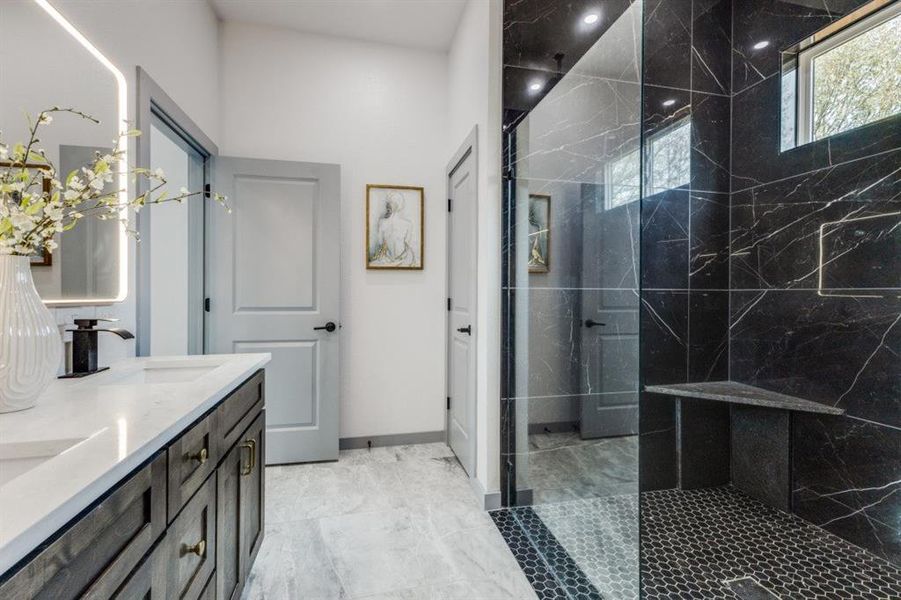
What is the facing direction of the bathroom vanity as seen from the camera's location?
facing the viewer and to the right of the viewer

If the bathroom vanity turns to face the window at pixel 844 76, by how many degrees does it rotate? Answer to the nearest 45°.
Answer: approximately 45° to its left

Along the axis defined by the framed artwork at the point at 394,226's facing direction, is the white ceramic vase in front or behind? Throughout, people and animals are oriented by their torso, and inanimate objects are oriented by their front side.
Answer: in front

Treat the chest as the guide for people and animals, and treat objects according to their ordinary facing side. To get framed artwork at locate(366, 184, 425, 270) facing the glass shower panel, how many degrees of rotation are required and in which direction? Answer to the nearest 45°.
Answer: approximately 45° to its left

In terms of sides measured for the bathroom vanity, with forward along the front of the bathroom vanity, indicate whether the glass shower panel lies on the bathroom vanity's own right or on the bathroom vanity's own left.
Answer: on the bathroom vanity's own left

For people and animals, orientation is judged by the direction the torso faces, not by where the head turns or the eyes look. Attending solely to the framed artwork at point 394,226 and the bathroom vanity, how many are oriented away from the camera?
0

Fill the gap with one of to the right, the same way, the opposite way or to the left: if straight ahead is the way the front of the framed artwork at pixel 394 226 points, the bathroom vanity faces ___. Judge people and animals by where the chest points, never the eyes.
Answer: to the left

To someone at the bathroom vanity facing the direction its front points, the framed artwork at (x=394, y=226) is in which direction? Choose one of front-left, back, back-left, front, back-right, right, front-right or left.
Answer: left

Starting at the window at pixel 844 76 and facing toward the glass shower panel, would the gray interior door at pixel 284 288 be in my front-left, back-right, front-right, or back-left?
front-right

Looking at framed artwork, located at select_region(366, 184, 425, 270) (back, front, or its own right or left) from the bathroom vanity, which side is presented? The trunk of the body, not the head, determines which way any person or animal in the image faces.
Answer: front

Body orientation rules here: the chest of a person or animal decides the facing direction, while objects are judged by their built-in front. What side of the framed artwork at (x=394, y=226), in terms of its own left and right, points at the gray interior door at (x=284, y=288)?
right

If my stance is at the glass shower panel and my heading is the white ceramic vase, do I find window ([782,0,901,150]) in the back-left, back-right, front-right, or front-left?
back-left

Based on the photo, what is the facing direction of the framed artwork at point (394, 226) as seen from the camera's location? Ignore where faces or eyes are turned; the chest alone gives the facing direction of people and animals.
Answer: facing the viewer

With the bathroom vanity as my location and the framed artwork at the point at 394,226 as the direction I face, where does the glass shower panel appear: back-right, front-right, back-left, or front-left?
front-right
